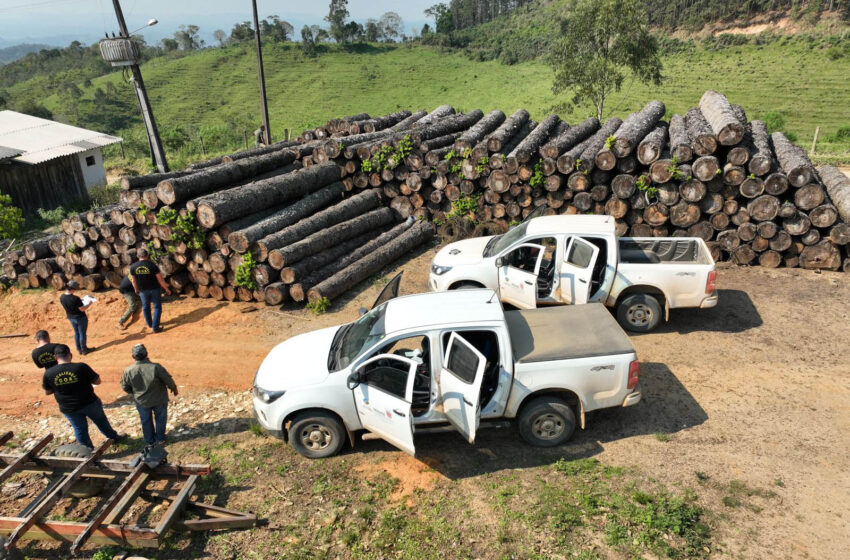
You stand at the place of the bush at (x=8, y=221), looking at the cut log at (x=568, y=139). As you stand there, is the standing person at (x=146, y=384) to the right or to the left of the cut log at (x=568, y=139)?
right

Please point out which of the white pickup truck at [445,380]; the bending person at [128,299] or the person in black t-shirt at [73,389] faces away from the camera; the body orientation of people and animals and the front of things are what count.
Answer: the person in black t-shirt

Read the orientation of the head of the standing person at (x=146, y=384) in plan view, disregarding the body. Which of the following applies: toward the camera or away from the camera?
away from the camera

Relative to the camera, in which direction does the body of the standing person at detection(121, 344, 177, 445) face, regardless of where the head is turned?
away from the camera

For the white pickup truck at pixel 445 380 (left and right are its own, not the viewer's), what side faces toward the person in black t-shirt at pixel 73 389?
front

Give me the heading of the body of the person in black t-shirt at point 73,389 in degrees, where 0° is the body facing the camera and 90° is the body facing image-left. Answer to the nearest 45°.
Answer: approximately 180°

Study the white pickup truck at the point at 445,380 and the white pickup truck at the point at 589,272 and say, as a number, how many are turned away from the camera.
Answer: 0

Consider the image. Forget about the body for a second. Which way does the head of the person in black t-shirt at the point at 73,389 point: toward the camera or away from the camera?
away from the camera

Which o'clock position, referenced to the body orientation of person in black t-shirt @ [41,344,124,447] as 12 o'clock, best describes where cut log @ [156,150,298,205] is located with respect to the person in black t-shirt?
The cut log is roughly at 1 o'clock from the person in black t-shirt.

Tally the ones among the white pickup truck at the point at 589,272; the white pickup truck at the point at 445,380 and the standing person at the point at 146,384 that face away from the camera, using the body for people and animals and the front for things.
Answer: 1

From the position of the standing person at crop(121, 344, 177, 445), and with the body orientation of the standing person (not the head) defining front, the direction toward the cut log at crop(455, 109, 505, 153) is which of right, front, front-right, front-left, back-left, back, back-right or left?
front-right
